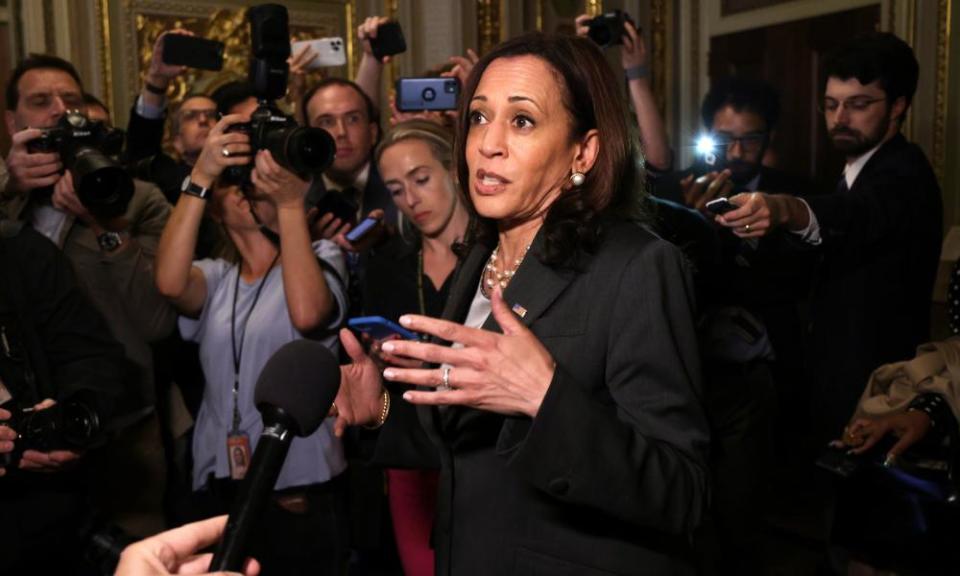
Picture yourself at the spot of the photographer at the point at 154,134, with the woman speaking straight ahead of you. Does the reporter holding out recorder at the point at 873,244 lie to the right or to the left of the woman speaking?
left

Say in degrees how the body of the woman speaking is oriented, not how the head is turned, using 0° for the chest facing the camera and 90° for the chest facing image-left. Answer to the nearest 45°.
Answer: approximately 45°

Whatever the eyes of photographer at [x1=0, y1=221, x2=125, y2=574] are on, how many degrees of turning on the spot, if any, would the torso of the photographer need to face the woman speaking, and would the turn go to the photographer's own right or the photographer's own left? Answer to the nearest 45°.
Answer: approximately 45° to the photographer's own left

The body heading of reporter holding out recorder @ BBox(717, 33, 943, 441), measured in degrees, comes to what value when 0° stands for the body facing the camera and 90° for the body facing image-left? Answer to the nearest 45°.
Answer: approximately 45°
